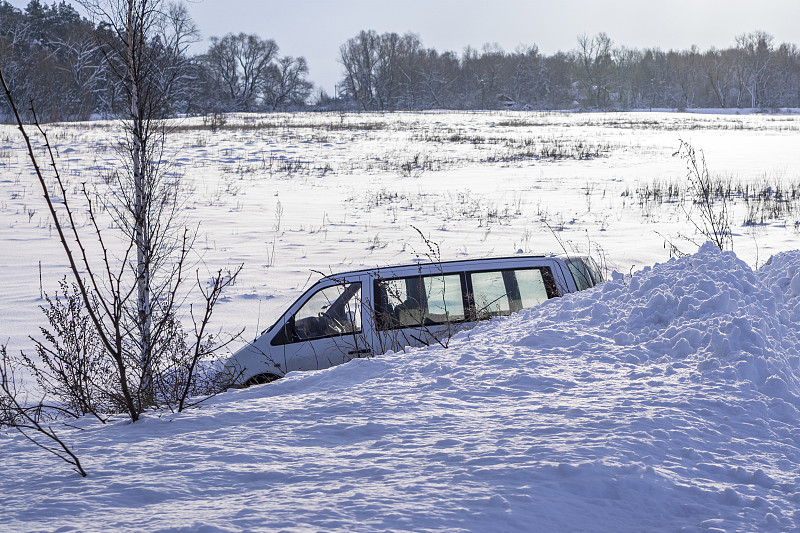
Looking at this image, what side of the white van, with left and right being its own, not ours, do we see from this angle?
left
